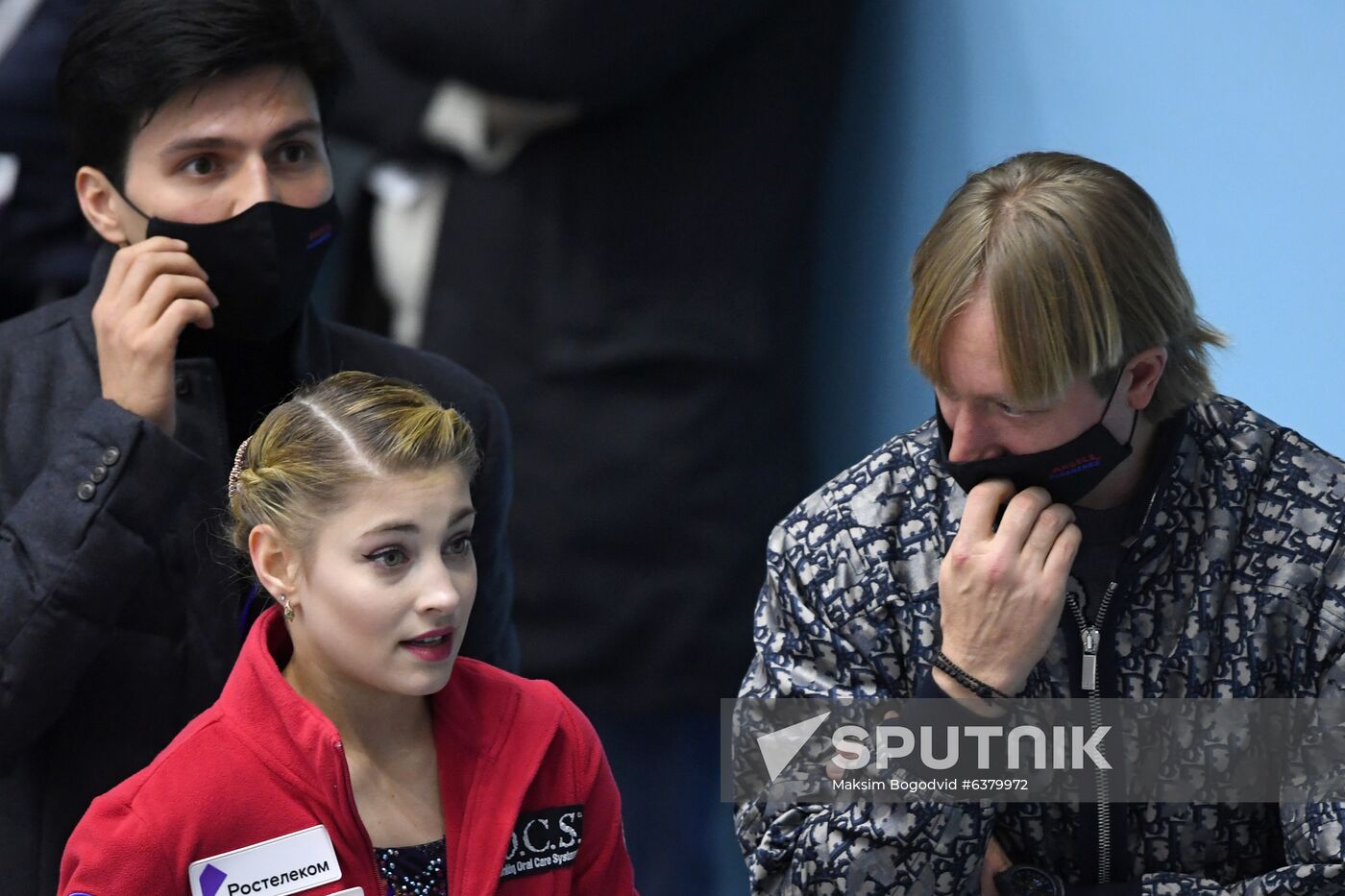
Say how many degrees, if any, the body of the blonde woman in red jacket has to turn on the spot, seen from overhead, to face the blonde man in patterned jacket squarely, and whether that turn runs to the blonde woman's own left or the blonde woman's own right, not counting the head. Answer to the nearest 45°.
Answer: approximately 45° to the blonde woman's own left

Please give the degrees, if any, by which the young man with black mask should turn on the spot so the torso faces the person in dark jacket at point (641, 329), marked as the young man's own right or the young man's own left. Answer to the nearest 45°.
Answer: approximately 90° to the young man's own left

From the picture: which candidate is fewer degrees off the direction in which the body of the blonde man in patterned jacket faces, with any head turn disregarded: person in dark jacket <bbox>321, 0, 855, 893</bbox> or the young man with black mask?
the young man with black mask

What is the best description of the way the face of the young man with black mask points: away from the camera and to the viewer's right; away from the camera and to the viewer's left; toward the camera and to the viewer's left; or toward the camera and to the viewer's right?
toward the camera and to the viewer's right

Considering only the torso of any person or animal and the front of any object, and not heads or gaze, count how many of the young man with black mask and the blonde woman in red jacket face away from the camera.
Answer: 0

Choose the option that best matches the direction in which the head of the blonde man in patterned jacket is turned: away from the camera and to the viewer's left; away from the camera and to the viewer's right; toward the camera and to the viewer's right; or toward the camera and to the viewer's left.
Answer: toward the camera and to the viewer's left

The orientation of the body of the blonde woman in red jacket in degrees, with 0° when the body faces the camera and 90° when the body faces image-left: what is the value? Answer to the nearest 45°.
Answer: approximately 315°

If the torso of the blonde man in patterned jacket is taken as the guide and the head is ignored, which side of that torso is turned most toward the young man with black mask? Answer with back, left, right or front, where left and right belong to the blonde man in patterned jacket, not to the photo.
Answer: right

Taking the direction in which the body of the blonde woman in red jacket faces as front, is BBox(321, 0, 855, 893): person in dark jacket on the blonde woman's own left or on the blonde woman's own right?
on the blonde woman's own left

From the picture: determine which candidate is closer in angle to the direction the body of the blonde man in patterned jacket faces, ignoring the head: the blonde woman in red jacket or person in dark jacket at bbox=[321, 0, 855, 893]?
the blonde woman in red jacket
